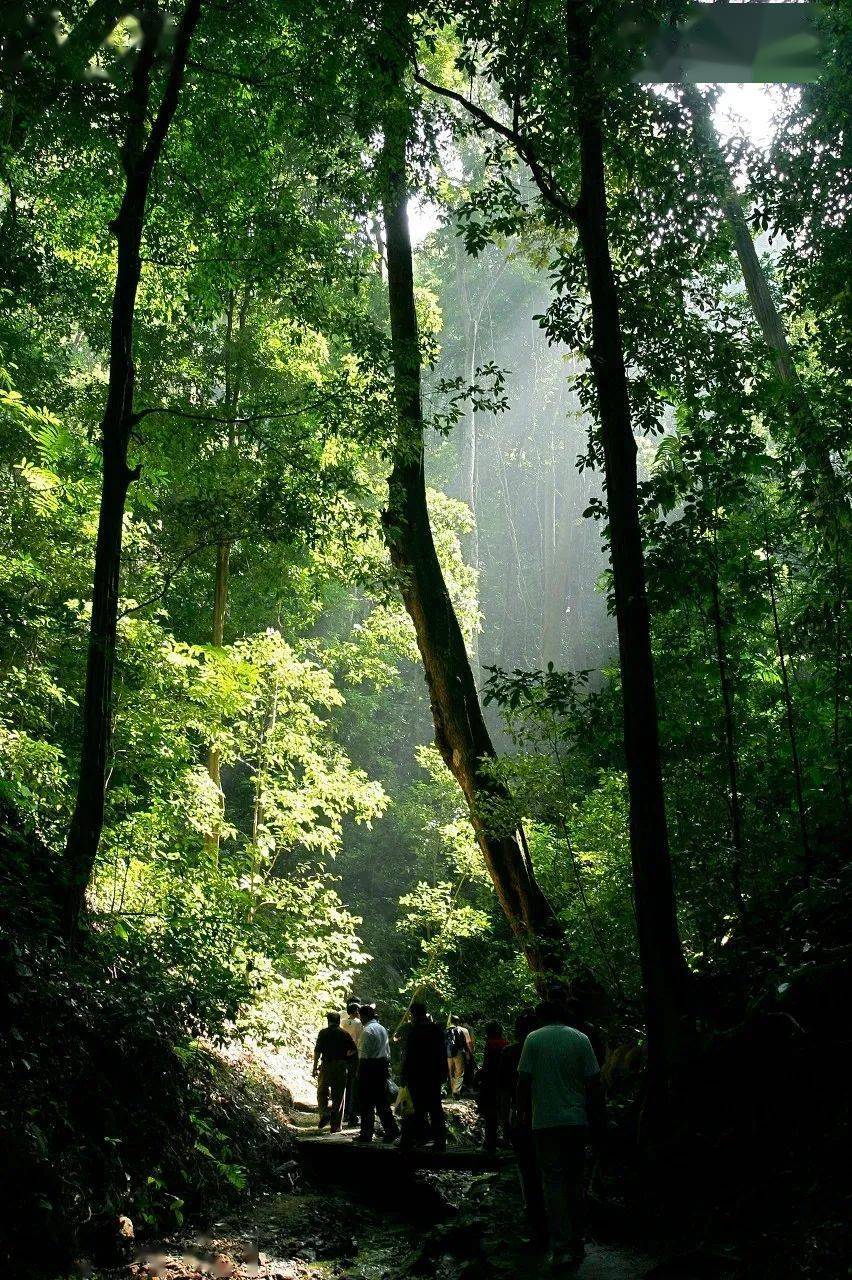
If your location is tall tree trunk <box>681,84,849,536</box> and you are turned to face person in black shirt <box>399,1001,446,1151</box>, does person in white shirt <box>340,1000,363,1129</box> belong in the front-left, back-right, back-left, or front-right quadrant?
front-right

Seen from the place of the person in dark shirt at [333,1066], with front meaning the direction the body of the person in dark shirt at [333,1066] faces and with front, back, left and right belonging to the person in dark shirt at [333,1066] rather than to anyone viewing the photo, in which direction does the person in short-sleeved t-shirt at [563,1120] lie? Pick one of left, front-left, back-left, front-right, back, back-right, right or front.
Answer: back

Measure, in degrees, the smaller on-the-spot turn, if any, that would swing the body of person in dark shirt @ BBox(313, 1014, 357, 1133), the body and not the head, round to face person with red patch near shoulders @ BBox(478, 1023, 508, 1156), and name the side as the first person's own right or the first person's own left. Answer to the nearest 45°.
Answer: approximately 135° to the first person's own right

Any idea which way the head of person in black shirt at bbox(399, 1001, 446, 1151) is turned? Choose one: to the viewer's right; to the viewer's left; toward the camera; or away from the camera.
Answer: away from the camera

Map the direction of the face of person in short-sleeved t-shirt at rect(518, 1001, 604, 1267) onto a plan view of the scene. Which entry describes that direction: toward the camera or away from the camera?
away from the camera

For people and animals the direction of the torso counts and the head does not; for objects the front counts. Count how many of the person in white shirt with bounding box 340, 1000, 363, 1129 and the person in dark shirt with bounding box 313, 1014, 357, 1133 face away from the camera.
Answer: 2

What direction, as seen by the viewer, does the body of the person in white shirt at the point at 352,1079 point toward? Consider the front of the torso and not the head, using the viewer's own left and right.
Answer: facing away from the viewer

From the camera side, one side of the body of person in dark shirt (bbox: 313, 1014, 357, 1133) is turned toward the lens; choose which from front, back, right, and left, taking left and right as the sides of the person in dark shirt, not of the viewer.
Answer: back

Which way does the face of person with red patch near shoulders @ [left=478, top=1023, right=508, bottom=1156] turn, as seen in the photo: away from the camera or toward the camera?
away from the camera
